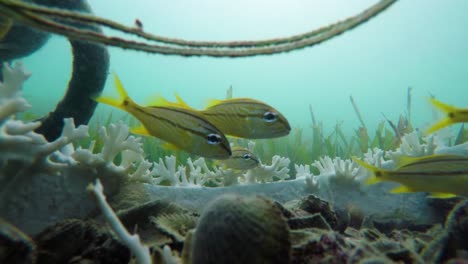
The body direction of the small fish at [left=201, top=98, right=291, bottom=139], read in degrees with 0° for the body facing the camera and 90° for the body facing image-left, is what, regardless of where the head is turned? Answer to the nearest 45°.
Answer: approximately 270°

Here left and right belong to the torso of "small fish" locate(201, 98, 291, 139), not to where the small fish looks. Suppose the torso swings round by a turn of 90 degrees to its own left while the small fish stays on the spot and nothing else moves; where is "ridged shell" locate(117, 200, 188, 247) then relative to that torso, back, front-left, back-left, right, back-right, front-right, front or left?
left

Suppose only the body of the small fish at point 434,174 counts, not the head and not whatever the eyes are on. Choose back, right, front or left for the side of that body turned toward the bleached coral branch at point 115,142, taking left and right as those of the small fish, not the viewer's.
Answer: back

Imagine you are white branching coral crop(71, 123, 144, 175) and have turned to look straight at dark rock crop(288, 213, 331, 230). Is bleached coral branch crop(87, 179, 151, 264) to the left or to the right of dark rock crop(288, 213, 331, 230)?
right

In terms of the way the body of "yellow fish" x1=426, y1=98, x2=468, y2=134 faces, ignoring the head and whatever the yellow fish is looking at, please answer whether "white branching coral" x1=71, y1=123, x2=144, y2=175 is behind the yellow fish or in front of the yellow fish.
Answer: behind

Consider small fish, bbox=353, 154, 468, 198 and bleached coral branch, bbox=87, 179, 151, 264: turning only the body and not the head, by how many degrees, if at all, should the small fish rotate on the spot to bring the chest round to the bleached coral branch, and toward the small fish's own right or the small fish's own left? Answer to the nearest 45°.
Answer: approximately 135° to the small fish's own right

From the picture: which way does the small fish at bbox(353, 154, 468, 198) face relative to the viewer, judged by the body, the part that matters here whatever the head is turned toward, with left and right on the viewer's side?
facing to the right of the viewer

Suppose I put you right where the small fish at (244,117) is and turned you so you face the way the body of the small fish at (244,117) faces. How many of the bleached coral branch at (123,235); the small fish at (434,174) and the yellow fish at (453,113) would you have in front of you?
2

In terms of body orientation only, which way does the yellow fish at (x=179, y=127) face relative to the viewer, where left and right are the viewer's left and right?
facing to the right of the viewer

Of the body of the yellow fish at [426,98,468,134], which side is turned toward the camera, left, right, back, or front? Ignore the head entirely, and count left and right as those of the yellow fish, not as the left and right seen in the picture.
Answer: right

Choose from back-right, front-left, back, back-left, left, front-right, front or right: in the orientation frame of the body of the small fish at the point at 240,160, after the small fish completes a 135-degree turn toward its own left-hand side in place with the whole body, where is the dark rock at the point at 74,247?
left

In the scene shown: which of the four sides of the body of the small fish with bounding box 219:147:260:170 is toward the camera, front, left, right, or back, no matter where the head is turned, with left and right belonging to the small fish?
right

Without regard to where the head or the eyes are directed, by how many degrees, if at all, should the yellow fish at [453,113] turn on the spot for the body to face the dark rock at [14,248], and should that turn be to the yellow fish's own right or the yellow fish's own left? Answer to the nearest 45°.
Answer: approximately 135° to the yellow fish's own right
